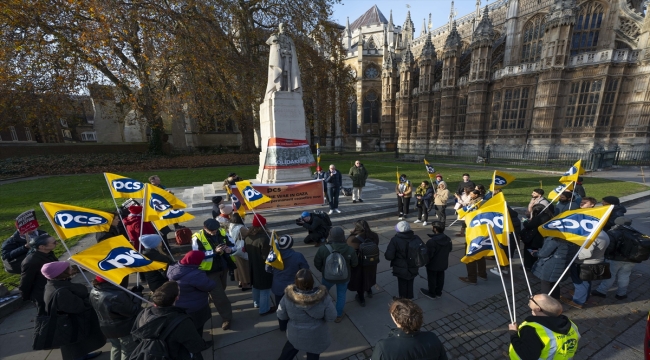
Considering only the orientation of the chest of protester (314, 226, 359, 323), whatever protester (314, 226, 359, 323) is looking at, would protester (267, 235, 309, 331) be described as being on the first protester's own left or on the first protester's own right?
on the first protester's own left

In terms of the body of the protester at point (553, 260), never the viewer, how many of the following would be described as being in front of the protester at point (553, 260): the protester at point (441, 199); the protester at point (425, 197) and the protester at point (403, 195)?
3

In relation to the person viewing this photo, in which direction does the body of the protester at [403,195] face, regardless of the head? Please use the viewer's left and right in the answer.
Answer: facing the viewer and to the left of the viewer

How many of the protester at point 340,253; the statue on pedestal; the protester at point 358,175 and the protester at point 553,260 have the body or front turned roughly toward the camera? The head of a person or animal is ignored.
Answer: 2

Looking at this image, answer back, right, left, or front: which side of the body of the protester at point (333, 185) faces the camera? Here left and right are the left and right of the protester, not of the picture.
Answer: front

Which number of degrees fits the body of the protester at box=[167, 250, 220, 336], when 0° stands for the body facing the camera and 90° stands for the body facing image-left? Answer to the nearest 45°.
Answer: approximately 225°

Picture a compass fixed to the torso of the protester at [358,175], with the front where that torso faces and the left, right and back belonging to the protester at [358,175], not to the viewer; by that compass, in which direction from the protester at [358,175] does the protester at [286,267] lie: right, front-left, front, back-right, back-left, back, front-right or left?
front

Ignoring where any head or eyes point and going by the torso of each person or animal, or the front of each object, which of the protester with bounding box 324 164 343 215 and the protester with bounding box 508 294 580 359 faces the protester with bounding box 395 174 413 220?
the protester with bounding box 508 294 580 359

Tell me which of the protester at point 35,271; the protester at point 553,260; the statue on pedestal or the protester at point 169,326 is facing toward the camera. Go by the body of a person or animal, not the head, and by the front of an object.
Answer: the statue on pedestal

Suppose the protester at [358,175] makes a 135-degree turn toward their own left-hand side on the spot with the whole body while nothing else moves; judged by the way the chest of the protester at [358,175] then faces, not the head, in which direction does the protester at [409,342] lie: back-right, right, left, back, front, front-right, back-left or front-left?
back-right

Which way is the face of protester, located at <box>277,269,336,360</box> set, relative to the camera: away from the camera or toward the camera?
away from the camera

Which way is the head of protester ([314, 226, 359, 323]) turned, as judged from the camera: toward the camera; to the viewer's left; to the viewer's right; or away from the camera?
away from the camera

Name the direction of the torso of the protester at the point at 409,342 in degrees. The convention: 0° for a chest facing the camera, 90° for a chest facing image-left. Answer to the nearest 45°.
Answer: approximately 180°

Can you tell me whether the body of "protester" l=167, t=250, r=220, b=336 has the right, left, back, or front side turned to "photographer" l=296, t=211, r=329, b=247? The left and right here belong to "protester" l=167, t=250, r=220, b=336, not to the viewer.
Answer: front

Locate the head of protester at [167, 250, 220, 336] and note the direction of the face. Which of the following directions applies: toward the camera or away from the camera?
away from the camera

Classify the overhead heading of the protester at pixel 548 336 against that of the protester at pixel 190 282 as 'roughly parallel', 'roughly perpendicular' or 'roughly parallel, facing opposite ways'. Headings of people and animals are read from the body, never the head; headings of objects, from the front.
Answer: roughly parallel

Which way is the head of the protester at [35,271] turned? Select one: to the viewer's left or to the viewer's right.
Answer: to the viewer's right

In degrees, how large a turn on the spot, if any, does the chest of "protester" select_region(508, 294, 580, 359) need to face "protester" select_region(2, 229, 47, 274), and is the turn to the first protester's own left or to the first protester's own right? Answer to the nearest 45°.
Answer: approximately 90° to the first protester's own left

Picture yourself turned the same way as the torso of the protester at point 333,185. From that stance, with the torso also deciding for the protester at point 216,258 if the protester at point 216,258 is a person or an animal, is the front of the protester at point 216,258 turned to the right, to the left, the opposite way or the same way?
to the left

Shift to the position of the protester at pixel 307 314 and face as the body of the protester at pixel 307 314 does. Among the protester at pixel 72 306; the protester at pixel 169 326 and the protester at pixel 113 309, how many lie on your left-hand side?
3
